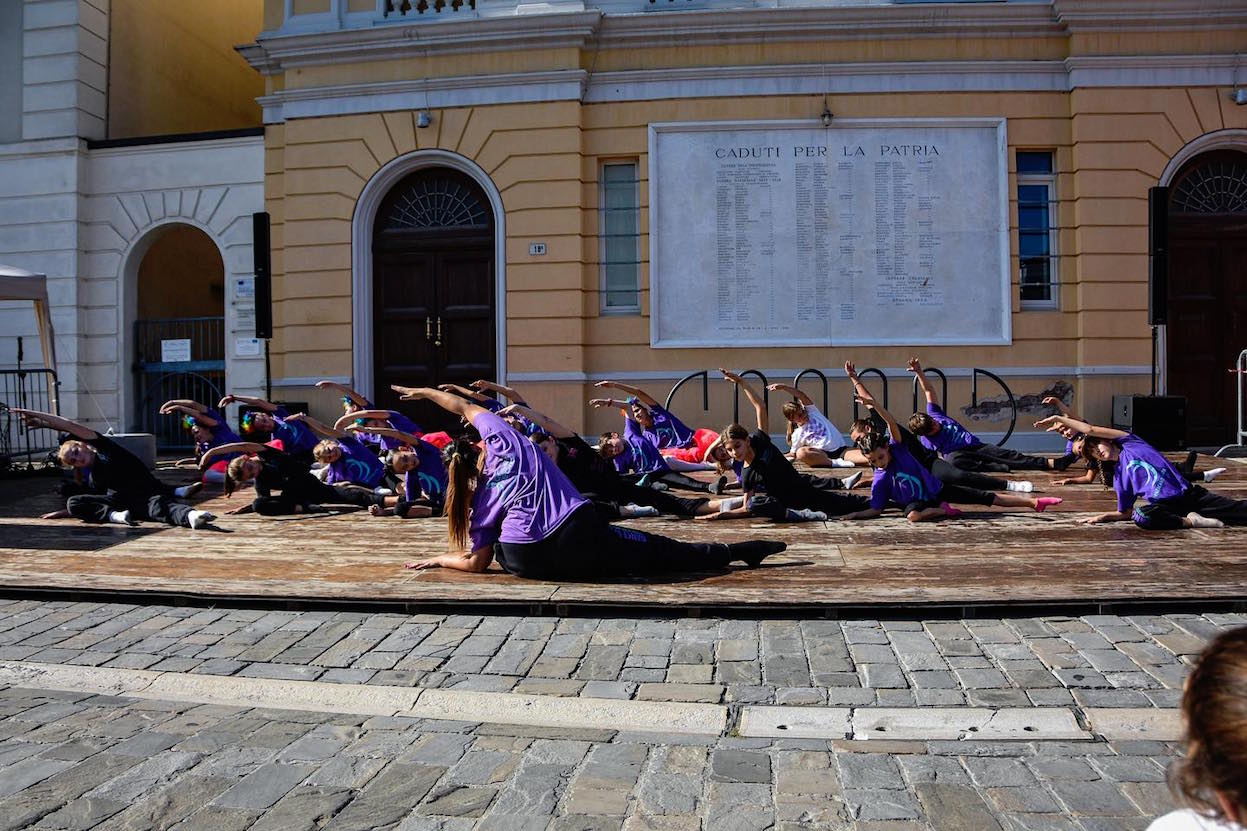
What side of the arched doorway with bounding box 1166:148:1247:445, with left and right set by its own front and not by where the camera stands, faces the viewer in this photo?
front

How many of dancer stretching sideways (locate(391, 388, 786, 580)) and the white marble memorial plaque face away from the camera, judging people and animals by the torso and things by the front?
1

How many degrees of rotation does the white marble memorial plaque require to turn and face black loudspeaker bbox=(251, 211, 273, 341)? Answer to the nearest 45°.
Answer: approximately 90° to its right

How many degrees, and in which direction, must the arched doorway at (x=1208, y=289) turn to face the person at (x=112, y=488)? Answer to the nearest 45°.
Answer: approximately 45° to its right

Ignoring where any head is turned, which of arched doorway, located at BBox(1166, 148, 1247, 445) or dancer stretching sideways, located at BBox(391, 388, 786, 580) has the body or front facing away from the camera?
the dancer stretching sideways

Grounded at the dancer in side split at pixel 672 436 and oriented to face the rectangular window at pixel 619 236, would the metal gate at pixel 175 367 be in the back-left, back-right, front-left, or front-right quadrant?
front-left

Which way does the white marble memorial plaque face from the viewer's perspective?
toward the camera

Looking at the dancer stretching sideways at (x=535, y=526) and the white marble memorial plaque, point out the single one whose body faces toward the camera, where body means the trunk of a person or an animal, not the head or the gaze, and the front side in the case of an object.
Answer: the white marble memorial plaque

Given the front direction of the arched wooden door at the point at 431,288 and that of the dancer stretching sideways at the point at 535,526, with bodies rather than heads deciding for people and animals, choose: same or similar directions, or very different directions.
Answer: very different directions

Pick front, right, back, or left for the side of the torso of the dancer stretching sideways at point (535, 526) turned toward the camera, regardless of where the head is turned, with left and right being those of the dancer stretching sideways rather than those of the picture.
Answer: back

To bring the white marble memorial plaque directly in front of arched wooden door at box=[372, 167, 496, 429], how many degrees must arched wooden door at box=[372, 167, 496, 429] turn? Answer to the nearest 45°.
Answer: approximately 90° to its left

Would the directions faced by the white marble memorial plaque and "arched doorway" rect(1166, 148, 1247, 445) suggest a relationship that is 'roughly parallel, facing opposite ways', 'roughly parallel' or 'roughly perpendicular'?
roughly parallel

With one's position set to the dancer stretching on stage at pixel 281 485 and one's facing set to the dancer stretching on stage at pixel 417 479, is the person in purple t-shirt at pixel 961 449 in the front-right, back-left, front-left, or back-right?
front-left

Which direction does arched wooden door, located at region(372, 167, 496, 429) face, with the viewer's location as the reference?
facing the viewer

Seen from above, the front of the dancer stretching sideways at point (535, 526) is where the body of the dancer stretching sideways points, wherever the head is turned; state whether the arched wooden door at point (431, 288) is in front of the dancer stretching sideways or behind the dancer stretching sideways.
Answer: in front
